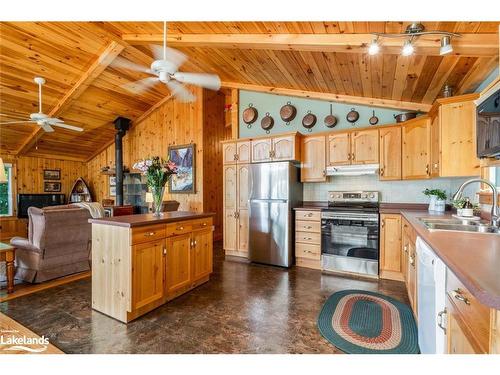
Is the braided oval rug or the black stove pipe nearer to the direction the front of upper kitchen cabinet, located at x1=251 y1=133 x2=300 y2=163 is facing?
the braided oval rug

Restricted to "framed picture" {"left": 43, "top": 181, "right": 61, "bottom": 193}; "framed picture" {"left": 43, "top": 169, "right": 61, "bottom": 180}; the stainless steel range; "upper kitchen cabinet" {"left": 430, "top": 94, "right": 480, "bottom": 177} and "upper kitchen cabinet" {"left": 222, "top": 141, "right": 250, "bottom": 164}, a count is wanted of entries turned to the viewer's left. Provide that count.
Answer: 1

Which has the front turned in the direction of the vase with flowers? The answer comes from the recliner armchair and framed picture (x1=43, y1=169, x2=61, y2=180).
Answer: the framed picture

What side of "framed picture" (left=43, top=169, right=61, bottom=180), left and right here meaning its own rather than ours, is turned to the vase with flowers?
front

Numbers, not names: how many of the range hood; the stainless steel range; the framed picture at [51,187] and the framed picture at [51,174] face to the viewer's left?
0

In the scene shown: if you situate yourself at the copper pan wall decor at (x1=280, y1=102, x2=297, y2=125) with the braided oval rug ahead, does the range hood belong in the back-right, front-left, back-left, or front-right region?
front-left

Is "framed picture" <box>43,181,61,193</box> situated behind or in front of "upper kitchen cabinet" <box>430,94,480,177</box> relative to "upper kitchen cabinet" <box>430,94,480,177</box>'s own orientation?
in front

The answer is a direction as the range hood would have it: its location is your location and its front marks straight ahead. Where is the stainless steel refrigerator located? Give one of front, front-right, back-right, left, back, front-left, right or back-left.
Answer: right

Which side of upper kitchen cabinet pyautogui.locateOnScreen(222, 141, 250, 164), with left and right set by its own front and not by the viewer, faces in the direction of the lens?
front

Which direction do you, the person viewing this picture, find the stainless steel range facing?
facing the viewer

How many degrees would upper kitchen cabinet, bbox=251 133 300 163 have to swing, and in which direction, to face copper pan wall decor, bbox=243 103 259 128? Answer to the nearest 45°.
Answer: approximately 135° to its right

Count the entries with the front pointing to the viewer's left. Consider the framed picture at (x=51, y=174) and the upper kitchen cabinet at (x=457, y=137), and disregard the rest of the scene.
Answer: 1

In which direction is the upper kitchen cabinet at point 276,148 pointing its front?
toward the camera

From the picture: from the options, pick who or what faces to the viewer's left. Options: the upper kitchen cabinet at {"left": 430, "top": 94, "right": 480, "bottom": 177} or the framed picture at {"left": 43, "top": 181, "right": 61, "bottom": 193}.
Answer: the upper kitchen cabinet
